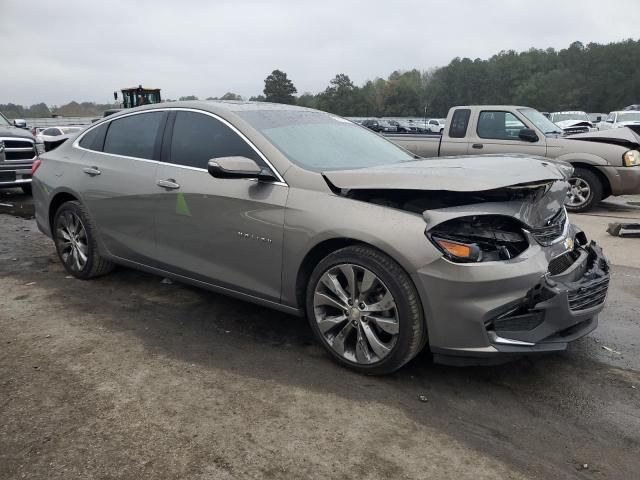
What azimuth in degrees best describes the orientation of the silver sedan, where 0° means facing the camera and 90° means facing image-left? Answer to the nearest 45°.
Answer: approximately 315°
